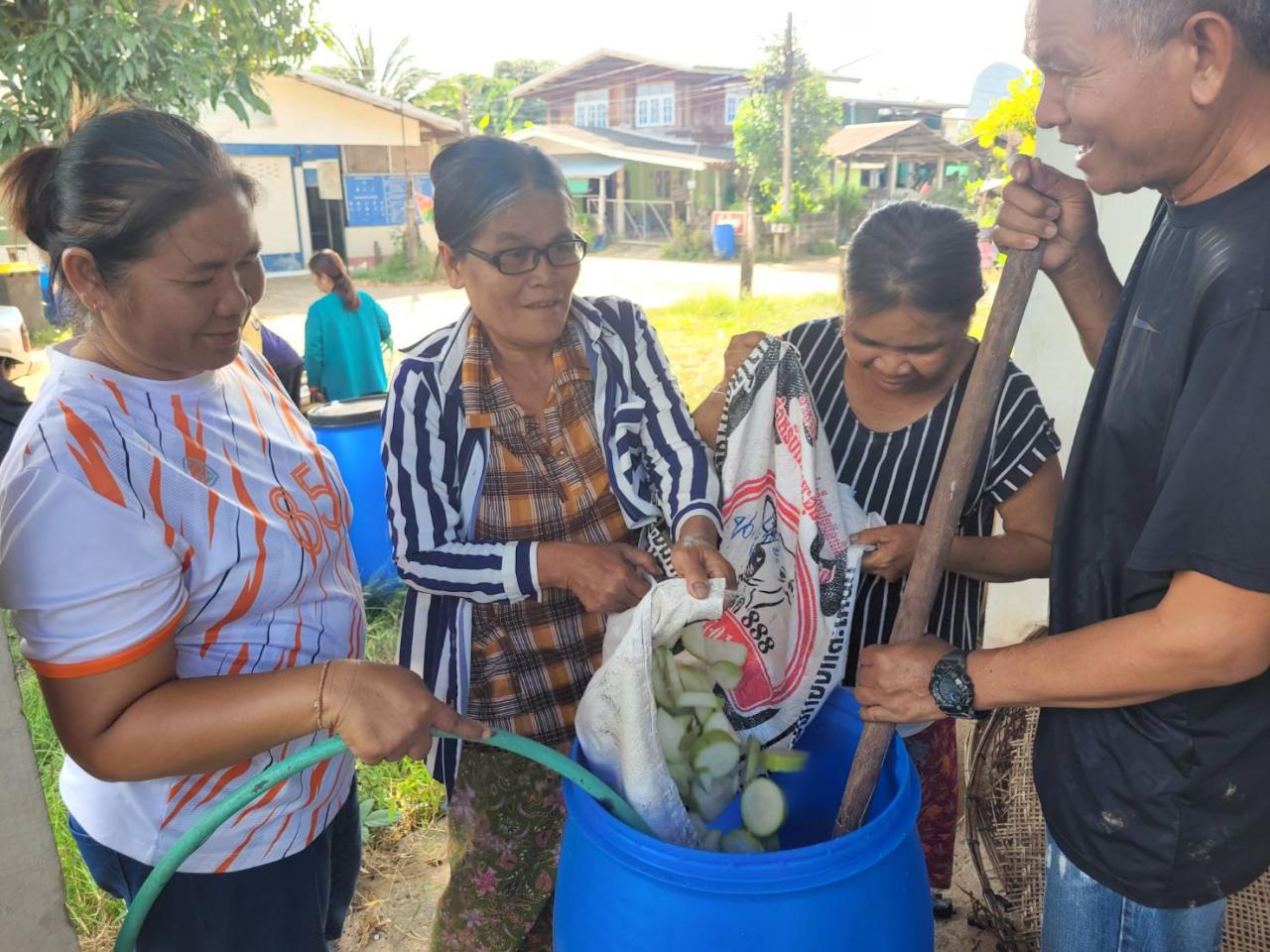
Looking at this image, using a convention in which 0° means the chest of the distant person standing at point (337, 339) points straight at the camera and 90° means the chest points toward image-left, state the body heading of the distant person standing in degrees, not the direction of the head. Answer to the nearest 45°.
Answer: approximately 135°

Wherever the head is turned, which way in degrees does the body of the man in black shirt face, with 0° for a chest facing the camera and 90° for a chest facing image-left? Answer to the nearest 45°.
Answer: approximately 90°

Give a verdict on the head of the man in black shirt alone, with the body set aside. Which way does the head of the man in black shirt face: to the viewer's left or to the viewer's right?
to the viewer's left

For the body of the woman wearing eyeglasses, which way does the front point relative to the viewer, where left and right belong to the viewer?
facing the viewer and to the right of the viewer

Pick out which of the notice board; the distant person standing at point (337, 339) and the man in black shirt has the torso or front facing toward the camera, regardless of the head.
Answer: the notice board

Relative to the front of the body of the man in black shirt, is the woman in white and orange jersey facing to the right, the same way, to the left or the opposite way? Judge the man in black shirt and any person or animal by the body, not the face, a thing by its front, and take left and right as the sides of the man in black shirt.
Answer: the opposite way

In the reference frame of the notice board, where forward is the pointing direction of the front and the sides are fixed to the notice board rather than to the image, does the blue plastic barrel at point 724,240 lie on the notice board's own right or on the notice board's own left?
on the notice board's own left

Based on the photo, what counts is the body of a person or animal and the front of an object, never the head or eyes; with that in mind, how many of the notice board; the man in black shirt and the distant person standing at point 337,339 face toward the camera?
1

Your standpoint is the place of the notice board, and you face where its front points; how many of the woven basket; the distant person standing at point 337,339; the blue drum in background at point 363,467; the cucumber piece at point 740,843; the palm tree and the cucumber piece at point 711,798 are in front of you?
5

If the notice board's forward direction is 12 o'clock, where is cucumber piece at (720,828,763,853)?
The cucumber piece is roughly at 12 o'clock from the notice board.

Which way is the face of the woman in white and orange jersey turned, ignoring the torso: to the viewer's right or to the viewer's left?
to the viewer's right
